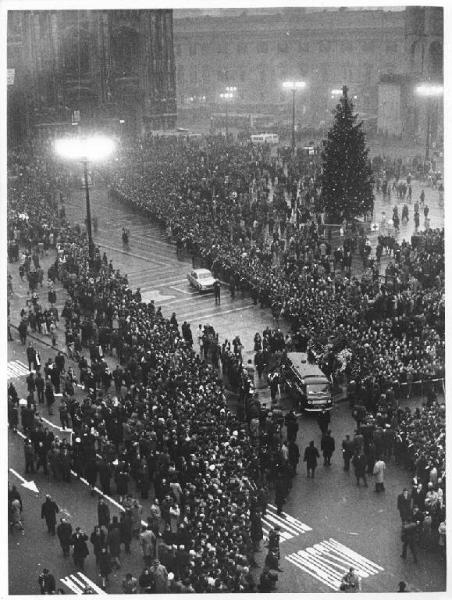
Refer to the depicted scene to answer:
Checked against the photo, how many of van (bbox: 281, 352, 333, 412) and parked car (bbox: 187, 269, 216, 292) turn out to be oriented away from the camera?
0

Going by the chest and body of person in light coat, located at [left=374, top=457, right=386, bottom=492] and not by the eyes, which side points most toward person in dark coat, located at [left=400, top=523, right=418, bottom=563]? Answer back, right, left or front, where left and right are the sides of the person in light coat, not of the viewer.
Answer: back

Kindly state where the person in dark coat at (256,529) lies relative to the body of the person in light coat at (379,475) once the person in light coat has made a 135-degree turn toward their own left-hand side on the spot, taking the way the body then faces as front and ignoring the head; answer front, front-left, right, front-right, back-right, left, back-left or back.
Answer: front

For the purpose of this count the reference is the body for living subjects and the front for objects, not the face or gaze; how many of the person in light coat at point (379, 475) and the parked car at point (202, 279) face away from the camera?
1

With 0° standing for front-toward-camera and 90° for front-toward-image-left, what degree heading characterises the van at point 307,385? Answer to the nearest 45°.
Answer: approximately 315°

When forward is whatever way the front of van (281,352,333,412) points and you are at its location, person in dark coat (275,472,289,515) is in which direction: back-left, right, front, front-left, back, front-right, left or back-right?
front-right

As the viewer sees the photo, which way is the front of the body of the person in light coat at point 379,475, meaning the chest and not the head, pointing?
away from the camera

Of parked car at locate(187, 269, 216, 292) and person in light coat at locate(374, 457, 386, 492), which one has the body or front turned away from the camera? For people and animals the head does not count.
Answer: the person in light coat

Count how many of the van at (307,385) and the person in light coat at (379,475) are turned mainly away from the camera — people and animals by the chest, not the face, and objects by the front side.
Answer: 1

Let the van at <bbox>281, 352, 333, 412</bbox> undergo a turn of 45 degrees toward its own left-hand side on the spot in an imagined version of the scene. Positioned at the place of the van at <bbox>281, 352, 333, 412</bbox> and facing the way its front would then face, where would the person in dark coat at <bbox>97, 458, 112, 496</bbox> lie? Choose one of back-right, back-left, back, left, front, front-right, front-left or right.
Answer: back-right

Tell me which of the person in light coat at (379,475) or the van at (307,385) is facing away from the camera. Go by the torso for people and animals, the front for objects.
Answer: the person in light coat

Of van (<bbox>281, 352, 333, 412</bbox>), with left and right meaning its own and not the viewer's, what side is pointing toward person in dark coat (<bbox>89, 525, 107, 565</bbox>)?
right

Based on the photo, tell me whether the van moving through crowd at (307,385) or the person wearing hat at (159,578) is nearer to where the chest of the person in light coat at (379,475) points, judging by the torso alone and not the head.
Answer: the van moving through crowd

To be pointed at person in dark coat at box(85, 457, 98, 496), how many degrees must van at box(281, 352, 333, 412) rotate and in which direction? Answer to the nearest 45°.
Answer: approximately 90° to its right

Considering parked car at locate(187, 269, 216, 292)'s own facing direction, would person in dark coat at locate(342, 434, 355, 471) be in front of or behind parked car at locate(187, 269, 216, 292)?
in front

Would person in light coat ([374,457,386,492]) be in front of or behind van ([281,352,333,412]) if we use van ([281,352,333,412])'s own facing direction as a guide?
in front
